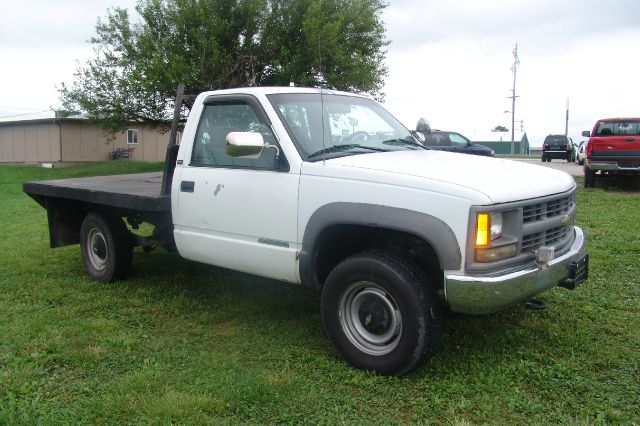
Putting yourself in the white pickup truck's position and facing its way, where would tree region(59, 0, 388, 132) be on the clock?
The tree is roughly at 7 o'clock from the white pickup truck.

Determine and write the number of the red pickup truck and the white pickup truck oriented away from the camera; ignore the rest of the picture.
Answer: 1

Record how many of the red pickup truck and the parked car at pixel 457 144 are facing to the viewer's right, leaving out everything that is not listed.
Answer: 1

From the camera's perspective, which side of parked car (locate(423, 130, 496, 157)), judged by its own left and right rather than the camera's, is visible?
right

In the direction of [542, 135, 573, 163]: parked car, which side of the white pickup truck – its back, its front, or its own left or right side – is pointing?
left

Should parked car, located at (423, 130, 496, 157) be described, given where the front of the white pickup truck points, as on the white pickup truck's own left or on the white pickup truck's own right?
on the white pickup truck's own left

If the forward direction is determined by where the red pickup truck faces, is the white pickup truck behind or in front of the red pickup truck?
behind

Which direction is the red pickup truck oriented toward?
away from the camera

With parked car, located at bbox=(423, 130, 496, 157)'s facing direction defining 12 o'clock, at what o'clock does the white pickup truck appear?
The white pickup truck is roughly at 3 o'clock from the parked car.

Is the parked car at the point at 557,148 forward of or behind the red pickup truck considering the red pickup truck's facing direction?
forward
